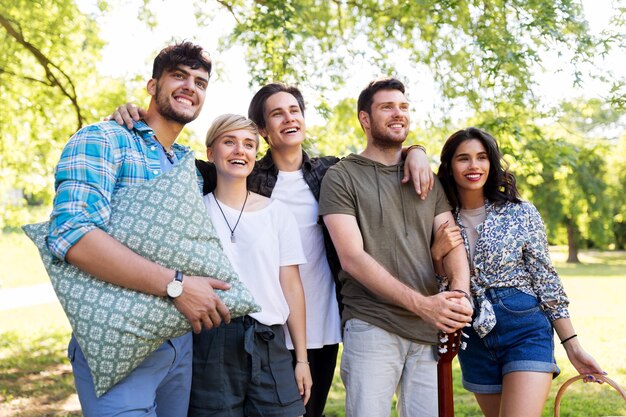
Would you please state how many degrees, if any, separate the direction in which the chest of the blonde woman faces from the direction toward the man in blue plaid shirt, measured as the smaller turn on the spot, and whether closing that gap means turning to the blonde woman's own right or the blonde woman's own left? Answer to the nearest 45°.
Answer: approximately 45° to the blonde woman's own right

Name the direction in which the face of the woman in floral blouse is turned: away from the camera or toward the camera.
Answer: toward the camera

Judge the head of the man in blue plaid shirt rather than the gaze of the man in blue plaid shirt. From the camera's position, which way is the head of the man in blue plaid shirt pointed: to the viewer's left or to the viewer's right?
to the viewer's right

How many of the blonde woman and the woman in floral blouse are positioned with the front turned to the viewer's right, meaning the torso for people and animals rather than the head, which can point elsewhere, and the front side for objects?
0

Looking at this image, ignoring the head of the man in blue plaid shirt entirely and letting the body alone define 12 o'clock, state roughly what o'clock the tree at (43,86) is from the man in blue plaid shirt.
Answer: The tree is roughly at 7 o'clock from the man in blue plaid shirt.

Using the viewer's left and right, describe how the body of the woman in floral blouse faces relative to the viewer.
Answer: facing the viewer and to the left of the viewer

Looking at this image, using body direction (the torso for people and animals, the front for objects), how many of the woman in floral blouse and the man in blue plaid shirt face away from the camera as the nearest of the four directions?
0

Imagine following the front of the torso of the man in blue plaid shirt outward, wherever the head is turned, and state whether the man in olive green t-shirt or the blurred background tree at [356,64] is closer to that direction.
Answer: the man in olive green t-shirt

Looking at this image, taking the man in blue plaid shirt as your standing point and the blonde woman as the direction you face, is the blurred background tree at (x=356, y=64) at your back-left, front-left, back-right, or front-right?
front-left

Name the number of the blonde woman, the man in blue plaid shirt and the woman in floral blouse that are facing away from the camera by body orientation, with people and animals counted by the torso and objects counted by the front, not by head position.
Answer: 0

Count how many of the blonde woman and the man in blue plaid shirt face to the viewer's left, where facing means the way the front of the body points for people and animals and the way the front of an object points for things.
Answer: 0

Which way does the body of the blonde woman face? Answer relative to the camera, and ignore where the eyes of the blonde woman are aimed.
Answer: toward the camera

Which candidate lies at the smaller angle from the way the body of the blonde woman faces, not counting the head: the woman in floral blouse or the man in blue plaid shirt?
the man in blue plaid shirt

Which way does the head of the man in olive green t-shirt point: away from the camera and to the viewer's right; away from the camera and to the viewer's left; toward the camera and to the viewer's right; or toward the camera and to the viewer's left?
toward the camera and to the viewer's right

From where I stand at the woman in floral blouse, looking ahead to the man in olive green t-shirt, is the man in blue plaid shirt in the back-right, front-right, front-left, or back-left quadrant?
front-left
